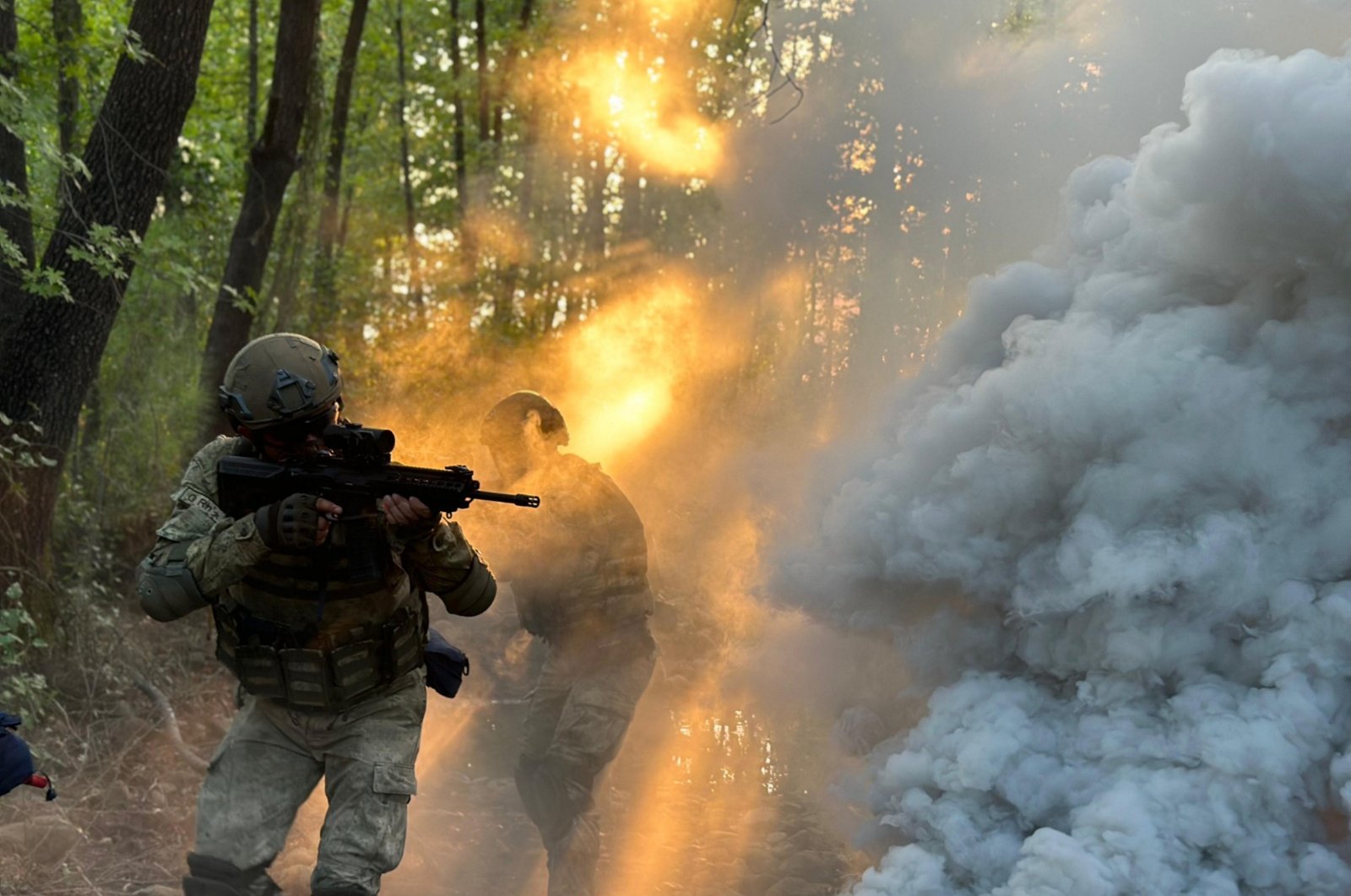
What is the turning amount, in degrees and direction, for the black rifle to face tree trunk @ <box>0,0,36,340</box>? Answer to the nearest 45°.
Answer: approximately 135° to its left

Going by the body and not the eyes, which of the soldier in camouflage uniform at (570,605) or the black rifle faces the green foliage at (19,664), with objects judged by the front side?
the soldier in camouflage uniform

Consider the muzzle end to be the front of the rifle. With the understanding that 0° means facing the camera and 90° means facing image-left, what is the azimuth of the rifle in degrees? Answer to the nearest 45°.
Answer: approximately 270°

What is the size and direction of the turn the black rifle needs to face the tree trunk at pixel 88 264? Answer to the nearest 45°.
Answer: approximately 135° to its left
